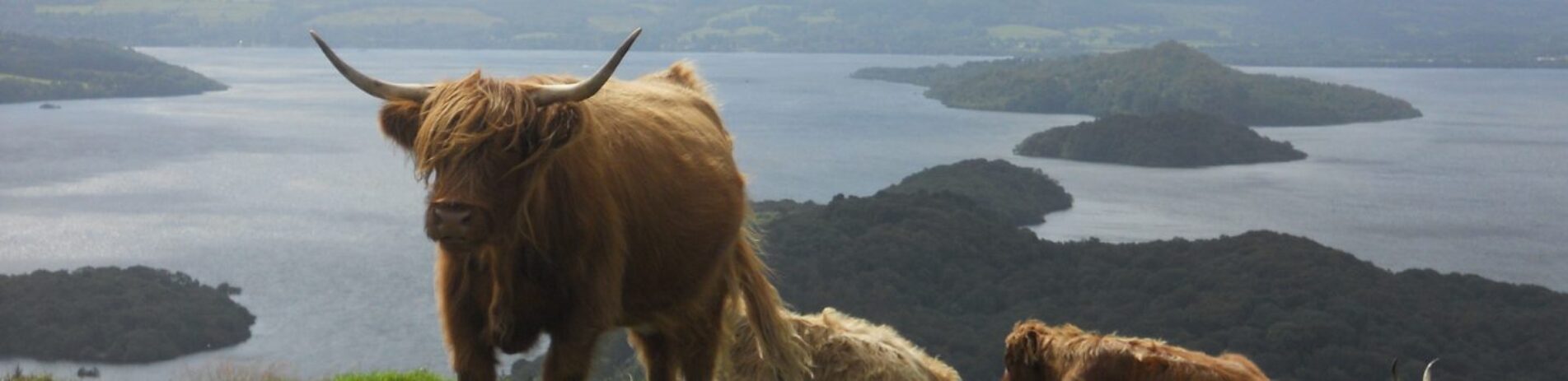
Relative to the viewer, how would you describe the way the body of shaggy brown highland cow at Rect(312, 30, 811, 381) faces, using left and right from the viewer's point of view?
facing the viewer and to the left of the viewer

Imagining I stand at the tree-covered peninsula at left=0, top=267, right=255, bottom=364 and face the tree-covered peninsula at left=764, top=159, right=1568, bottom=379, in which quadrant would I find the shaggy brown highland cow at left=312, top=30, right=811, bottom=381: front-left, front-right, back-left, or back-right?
front-right

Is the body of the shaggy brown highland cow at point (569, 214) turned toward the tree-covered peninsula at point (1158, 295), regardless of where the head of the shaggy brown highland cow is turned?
no

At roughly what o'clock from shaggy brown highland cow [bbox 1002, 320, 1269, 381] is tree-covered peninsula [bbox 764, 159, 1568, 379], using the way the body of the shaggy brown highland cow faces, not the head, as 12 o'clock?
The tree-covered peninsula is roughly at 3 o'clock from the shaggy brown highland cow.

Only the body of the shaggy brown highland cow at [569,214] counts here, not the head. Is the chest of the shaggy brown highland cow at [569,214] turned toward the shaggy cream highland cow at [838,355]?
no

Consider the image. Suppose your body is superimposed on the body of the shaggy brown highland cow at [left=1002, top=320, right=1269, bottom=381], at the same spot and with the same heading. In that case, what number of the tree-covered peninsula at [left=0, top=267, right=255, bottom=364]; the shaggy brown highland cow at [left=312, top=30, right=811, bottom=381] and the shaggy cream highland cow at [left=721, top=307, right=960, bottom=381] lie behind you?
0

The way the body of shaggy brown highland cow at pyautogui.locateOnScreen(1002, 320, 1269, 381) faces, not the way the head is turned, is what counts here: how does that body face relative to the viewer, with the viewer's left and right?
facing to the left of the viewer

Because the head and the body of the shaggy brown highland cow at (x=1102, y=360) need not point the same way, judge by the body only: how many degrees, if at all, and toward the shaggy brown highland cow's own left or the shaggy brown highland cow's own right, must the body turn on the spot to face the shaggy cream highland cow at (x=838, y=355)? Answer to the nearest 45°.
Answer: approximately 45° to the shaggy brown highland cow's own right

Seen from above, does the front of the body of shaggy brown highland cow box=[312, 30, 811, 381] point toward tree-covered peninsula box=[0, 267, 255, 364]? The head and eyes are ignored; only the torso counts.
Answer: no
